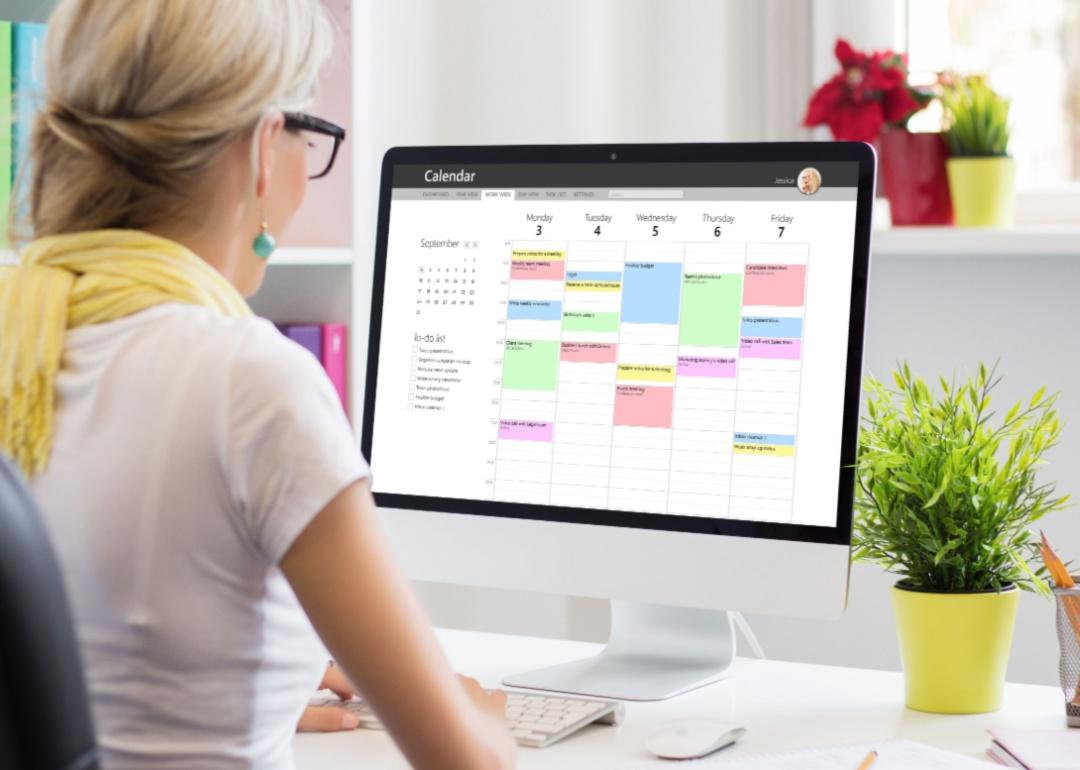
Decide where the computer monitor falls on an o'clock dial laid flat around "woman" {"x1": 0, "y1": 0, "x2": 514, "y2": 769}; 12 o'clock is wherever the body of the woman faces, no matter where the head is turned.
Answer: The computer monitor is roughly at 12 o'clock from the woman.

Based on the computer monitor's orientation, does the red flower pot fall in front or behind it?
behind

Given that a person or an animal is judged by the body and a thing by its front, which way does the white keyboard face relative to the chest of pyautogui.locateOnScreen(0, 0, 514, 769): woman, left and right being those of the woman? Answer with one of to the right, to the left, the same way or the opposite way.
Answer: the opposite way

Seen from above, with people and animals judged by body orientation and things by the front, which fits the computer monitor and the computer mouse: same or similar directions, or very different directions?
very different directions

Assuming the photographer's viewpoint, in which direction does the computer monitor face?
facing the viewer and to the left of the viewer

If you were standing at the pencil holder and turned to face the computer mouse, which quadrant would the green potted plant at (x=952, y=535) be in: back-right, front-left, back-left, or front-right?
front-right

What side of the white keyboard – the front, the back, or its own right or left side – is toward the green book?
right

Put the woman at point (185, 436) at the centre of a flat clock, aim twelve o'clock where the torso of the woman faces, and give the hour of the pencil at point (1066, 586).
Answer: The pencil is roughly at 1 o'clock from the woman.

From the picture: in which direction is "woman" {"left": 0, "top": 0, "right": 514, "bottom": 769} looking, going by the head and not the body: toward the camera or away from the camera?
away from the camera

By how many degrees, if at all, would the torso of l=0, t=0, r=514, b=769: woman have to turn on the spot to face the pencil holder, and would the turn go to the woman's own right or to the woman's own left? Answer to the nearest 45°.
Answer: approximately 45° to the woman's own right

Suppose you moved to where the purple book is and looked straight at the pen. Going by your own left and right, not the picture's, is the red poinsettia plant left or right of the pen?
left

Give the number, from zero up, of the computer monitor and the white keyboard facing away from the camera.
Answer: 0

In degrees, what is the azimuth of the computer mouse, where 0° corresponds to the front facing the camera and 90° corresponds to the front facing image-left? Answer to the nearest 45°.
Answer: approximately 225°

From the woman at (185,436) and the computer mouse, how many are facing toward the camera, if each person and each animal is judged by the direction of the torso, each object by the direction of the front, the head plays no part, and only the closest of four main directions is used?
0
